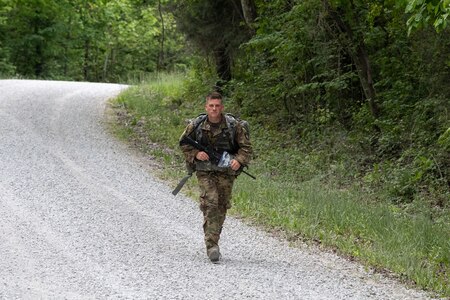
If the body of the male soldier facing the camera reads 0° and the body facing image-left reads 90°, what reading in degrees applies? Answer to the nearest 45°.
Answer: approximately 0°
